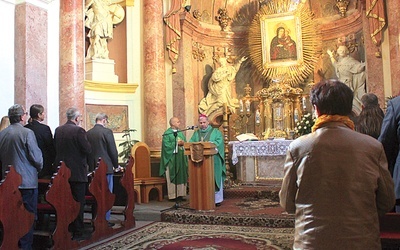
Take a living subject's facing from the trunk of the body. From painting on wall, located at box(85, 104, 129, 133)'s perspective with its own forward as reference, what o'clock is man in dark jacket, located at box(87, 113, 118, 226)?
The man in dark jacket is roughly at 12 o'clock from the painting on wall.

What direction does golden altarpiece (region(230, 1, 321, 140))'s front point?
toward the camera

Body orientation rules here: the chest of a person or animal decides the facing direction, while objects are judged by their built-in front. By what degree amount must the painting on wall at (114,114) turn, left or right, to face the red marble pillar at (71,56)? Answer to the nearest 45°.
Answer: approximately 45° to its right

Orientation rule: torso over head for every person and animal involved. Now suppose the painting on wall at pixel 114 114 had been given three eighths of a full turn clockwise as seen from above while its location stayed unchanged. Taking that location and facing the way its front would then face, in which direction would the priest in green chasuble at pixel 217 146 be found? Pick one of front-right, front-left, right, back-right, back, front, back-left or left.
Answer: back

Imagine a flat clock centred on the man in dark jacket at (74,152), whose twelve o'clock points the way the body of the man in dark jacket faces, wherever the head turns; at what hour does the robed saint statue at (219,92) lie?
The robed saint statue is roughly at 12 o'clock from the man in dark jacket.

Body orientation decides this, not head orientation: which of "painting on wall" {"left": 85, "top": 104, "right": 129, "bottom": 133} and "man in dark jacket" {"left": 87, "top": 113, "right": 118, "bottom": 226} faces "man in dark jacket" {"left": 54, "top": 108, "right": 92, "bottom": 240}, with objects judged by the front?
the painting on wall

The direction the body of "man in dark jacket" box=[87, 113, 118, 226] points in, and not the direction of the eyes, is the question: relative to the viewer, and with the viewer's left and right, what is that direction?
facing away from the viewer and to the right of the viewer

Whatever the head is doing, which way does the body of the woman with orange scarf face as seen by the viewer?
away from the camera

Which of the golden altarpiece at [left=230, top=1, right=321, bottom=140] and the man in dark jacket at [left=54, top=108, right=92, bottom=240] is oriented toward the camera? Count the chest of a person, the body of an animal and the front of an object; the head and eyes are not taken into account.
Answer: the golden altarpiece

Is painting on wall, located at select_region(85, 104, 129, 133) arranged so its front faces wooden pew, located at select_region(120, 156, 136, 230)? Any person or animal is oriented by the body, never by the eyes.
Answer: yes

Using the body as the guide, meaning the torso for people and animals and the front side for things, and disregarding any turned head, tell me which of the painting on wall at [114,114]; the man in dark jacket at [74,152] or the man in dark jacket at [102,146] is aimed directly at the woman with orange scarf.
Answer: the painting on wall

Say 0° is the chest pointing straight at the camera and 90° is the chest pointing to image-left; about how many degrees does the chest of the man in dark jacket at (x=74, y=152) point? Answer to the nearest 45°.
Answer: approximately 225°
